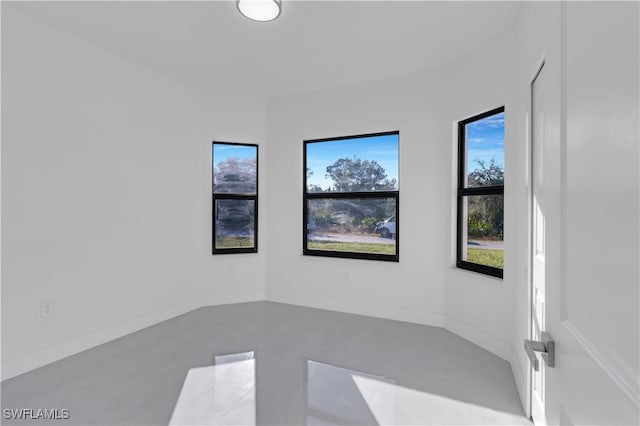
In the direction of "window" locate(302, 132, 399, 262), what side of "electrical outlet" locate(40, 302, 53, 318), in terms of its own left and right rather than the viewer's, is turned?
left

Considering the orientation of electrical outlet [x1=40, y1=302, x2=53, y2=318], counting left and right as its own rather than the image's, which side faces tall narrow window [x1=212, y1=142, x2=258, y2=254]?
left

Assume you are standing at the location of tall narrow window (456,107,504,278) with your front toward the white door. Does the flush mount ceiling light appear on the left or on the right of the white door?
right

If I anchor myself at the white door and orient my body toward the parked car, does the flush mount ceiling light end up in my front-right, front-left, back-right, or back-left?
front-left

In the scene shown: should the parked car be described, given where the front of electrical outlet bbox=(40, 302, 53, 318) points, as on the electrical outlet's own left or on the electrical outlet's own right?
on the electrical outlet's own left

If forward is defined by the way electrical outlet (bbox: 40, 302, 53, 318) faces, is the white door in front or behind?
in front
